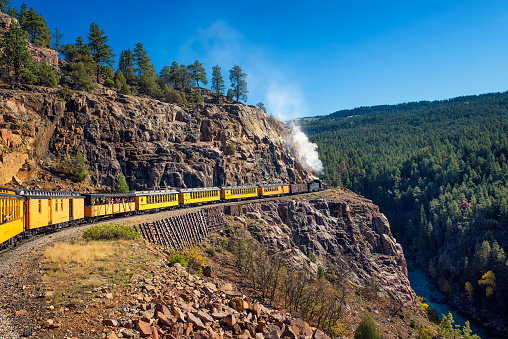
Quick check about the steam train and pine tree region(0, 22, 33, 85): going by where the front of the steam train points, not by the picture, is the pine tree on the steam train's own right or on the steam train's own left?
on the steam train's own left

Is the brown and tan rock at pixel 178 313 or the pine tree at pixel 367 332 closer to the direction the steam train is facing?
the pine tree

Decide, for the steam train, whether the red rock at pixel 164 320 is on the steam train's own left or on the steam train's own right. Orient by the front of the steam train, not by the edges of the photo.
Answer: on the steam train's own right

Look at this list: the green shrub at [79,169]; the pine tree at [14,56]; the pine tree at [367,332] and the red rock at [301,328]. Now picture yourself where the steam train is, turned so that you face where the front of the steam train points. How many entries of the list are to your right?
2

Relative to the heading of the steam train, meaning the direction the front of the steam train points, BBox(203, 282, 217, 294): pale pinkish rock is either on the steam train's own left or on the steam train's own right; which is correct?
on the steam train's own right

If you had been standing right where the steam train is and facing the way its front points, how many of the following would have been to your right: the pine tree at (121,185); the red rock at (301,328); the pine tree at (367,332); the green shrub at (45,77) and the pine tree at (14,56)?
2

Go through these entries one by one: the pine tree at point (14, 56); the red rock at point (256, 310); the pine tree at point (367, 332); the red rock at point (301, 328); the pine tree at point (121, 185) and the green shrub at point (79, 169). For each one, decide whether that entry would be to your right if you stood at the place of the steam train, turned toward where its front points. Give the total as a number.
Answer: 3

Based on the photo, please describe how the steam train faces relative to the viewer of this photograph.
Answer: facing away from the viewer and to the right of the viewer

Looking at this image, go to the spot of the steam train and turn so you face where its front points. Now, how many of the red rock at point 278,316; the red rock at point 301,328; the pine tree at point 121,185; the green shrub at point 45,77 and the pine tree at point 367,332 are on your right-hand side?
3

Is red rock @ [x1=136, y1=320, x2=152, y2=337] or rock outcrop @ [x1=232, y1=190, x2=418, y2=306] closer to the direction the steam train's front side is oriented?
the rock outcrop

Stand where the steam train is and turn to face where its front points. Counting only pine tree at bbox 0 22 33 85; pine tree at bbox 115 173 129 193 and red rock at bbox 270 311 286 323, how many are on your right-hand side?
1

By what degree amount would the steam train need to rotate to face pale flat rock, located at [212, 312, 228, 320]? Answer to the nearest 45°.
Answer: approximately 90° to its right

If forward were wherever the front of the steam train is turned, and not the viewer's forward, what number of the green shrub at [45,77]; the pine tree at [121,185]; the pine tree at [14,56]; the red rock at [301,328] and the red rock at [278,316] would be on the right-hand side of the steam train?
2

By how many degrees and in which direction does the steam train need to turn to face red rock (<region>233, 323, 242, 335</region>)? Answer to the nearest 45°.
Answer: approximately 90° to its right
